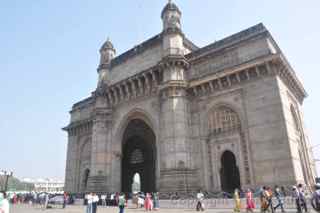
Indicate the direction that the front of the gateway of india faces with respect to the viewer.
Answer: facing the viewer and to the left of the viewer

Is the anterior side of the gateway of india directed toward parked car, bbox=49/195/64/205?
no
